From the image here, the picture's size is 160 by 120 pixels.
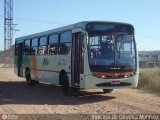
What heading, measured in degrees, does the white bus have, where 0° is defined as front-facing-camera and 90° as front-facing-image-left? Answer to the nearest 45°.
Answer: approximately 315°
